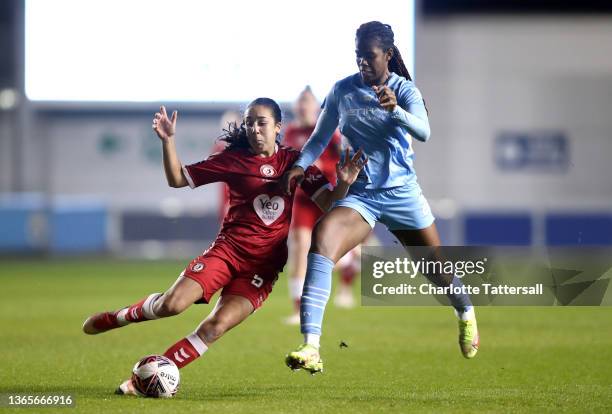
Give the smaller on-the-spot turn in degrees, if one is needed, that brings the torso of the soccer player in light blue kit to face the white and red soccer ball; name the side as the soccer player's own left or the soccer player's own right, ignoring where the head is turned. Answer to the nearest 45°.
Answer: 0° — they already face it

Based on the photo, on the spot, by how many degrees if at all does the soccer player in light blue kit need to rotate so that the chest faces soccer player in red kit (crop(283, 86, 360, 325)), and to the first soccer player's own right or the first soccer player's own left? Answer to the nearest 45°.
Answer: approximately 135° to the first soccer player's own right

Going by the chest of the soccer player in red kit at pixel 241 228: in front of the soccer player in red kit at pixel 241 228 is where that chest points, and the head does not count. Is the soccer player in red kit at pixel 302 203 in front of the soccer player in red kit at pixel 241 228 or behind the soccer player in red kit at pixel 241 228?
behind

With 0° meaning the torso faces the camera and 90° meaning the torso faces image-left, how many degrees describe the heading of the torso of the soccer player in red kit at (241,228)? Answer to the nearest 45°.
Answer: approximately 0°

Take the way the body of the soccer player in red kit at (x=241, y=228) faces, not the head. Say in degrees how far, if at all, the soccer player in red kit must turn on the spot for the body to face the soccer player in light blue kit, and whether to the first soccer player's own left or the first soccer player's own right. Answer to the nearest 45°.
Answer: approximately 90° to the first soccer player's own left
